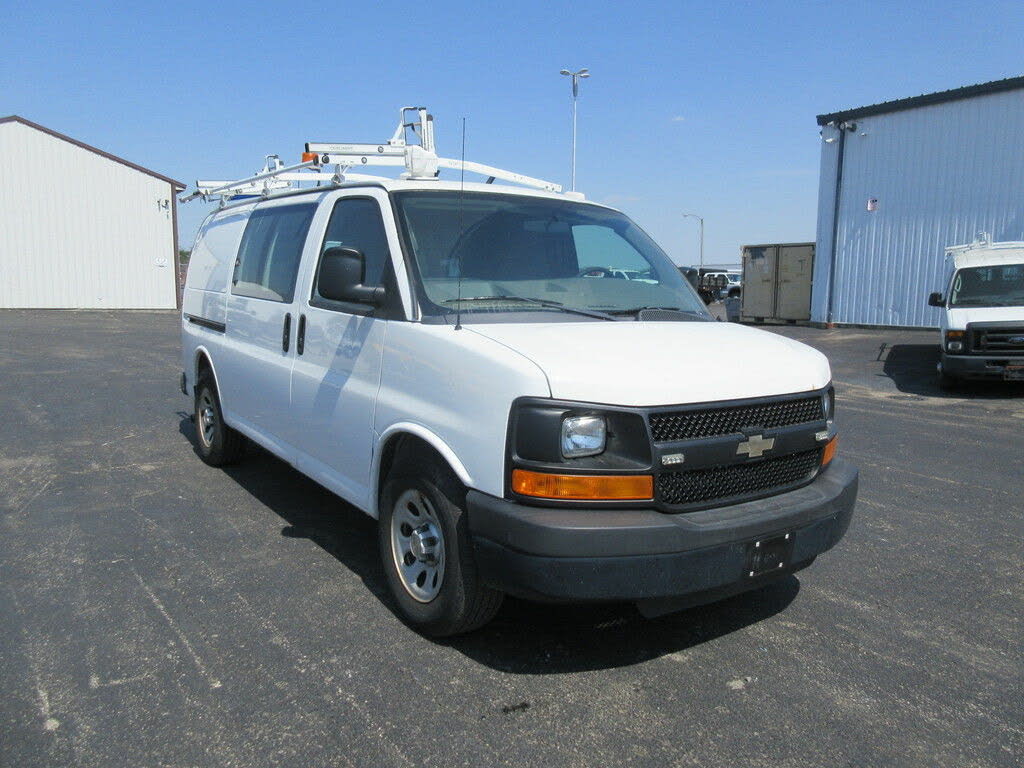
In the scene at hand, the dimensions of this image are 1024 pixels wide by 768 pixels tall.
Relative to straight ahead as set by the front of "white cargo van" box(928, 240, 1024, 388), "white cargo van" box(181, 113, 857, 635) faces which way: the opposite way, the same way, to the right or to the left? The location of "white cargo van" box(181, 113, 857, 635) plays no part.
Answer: to the left

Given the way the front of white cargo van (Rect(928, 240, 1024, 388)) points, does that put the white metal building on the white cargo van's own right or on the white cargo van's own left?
on the white cargo van's own right

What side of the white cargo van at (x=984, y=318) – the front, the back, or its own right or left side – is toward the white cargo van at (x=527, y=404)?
front

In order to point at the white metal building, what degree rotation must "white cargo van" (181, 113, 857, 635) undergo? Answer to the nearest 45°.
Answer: approximately 180°

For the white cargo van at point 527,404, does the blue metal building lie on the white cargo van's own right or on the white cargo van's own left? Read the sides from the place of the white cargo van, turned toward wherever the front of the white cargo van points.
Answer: on the white cargo van's own left

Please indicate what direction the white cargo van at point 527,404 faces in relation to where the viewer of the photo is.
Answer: facing the viewer and to the right of the viewer

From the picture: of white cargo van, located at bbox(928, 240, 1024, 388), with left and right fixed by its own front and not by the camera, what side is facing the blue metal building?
back

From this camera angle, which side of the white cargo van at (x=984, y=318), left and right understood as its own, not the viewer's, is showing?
front

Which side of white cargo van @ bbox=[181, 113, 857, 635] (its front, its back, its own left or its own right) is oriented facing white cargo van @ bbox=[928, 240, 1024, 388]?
left
